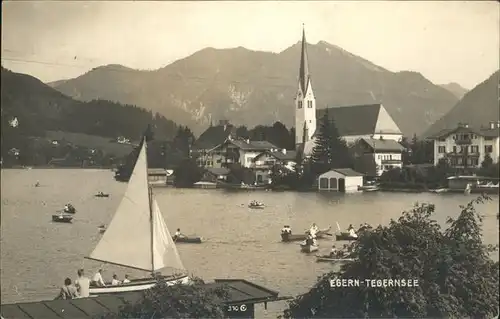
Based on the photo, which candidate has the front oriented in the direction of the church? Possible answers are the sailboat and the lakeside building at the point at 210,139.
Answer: the sailboat

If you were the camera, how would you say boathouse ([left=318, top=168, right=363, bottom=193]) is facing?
facing the viewer and to the left of the viewer

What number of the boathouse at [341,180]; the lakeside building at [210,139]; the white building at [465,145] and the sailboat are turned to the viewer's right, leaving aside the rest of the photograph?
1

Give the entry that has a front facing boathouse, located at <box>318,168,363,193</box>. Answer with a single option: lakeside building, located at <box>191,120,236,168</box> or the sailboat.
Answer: the sailboat

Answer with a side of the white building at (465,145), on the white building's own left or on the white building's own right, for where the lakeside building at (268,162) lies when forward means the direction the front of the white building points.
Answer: on the white building's own right

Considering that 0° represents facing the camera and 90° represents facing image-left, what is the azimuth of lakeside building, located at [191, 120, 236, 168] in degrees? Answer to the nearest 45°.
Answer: approximately 0°

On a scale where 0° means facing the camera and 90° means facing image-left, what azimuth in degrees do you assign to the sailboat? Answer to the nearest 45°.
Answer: approximately 270°
